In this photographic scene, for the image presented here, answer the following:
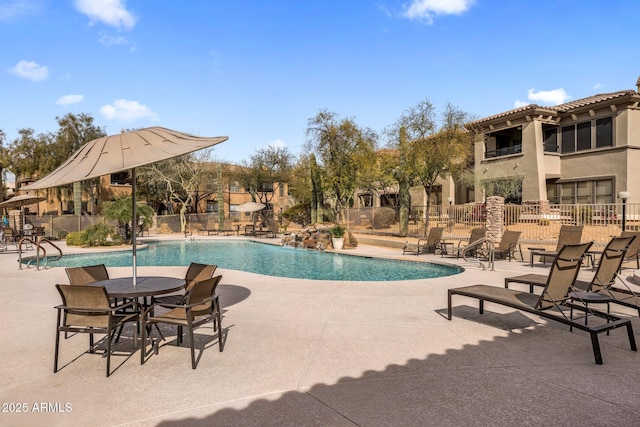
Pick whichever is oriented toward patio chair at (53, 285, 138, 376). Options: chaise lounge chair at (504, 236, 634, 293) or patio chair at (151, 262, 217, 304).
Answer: patio chair at (151, 262, 217, 304)

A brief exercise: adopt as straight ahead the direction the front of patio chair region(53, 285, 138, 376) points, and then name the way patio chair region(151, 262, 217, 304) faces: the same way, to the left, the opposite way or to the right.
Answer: the opposite way

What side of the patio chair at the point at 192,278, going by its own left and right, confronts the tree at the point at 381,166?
back

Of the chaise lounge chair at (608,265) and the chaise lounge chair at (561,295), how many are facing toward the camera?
0

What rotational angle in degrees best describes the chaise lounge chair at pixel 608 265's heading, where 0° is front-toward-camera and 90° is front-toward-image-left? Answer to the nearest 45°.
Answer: approximately 135°

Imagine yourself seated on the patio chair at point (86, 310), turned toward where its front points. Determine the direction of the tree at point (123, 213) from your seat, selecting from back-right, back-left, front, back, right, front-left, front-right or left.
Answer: front-left

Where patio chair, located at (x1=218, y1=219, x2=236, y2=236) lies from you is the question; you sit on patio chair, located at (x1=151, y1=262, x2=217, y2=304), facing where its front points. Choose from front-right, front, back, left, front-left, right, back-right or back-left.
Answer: back-right

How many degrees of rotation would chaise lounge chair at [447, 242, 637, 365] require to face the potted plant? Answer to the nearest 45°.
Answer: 0° — it already faces it

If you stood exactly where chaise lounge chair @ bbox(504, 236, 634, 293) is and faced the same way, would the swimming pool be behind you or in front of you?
in front

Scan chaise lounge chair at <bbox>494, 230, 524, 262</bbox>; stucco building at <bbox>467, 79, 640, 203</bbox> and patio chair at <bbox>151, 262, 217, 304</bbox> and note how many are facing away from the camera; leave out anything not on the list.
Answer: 0

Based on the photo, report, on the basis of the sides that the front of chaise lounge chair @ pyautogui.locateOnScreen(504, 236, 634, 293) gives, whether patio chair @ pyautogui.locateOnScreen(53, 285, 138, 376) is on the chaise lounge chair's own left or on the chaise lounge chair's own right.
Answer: on the chaise lounge chair's own left

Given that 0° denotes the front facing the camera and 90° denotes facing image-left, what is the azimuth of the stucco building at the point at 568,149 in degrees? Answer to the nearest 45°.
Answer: approximately 45°

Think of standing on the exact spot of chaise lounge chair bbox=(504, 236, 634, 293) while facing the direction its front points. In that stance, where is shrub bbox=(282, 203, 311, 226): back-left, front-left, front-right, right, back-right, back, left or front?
front

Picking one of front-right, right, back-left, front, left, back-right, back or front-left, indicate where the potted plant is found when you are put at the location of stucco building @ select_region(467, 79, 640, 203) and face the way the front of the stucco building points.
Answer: front

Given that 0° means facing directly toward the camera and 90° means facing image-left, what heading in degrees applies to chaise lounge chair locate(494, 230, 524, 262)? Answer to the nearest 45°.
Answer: approximately 45°

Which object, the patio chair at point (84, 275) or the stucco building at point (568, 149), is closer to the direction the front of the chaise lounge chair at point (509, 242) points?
the patio chair

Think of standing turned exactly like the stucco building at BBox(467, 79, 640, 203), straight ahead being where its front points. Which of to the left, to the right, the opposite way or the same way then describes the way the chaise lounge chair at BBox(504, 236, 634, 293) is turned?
to the right
